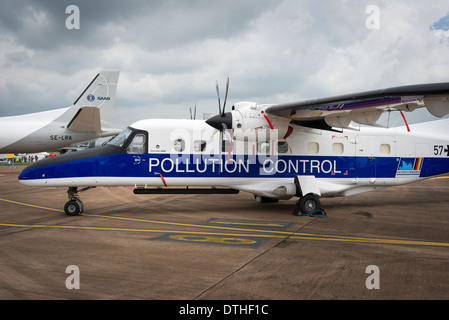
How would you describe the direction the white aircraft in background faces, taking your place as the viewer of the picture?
facing to the left of the viewer

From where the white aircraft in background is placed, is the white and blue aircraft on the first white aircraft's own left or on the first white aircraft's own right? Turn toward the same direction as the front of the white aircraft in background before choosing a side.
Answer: on the first white aircraft's own left

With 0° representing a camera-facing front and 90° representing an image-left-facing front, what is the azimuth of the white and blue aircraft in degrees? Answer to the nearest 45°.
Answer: approximately 90°

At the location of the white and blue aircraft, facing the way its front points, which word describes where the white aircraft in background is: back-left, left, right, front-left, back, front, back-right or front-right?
front-right

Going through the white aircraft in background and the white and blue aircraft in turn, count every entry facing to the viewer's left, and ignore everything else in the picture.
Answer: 2
